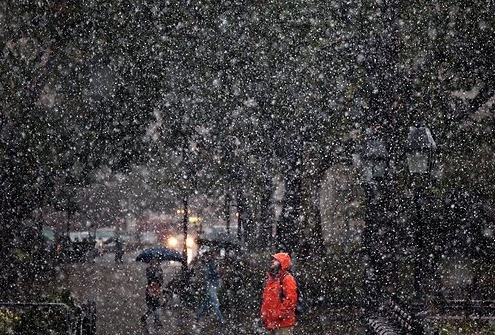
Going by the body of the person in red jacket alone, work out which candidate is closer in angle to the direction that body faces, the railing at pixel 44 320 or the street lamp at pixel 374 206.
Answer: the railing

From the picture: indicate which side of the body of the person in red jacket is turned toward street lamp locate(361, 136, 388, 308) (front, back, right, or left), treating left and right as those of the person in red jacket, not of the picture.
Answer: back

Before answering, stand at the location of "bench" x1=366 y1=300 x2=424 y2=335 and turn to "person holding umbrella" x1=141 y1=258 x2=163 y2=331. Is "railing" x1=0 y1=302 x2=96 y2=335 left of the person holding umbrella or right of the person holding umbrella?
left

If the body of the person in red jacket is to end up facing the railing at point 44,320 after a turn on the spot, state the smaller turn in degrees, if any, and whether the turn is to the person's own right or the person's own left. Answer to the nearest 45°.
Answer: approximately 45° to the person's own right

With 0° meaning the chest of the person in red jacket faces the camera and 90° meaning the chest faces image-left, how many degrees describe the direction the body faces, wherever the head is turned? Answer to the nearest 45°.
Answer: approximately 45°

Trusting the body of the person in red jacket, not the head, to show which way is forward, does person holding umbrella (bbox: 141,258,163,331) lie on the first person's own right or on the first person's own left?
on the first person's own right

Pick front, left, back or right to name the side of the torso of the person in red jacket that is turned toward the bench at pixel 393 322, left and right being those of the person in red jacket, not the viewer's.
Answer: back

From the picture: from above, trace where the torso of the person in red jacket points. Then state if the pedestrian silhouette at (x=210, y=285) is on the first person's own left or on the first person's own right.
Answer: on the first person's own right
